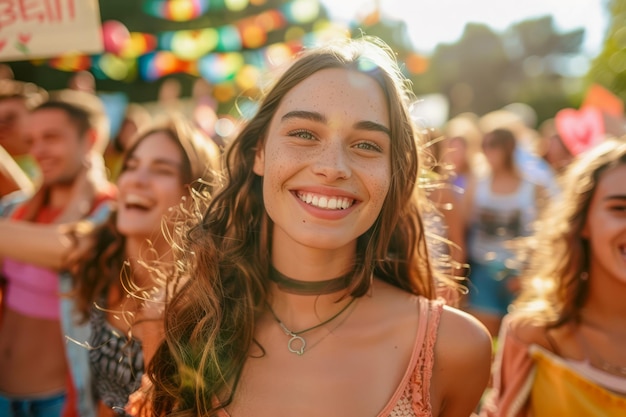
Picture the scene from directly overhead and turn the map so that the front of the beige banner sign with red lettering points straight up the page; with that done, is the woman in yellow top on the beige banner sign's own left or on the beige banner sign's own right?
on the beige banner sign's own left

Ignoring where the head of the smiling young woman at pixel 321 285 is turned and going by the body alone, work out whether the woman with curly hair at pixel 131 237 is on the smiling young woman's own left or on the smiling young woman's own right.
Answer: on the smiling young woman's own right

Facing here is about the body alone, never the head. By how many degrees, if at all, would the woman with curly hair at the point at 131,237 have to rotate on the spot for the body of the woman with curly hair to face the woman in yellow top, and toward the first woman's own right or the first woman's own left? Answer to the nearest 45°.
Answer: approximately 90° to the first woman's own left

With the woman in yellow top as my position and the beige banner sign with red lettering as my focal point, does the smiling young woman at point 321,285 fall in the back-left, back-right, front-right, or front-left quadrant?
front-left

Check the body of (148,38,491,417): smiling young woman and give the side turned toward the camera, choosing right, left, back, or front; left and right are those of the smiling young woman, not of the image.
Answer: front

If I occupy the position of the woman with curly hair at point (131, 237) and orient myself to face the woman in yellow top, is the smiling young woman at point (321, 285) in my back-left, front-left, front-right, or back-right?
front-right

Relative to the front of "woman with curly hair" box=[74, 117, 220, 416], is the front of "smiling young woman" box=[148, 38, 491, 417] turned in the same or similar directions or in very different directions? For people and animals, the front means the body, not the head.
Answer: same or similar directions

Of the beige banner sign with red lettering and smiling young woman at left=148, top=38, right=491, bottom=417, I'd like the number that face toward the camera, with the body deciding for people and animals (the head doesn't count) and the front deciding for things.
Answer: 2

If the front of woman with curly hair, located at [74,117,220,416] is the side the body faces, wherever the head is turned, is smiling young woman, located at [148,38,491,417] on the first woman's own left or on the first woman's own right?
on the first woman's own left

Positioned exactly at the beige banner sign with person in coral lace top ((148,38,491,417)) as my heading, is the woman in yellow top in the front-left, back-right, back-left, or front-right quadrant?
front-left

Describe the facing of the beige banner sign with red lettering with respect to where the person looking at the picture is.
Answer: facing the viewer
